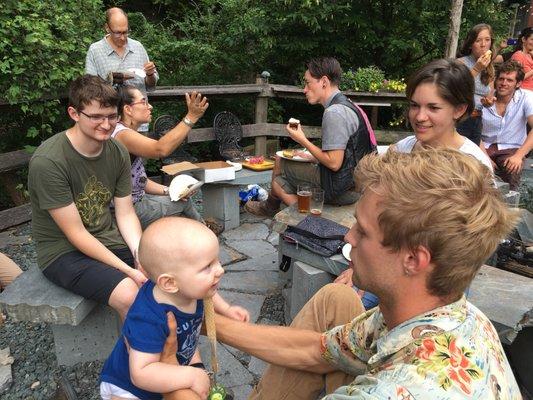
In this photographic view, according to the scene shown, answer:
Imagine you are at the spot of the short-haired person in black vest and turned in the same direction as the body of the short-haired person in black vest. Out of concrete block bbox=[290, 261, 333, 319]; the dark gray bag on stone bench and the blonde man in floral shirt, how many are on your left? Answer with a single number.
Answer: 3

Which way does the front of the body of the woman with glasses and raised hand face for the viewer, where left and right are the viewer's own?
facing to the right of the viewer

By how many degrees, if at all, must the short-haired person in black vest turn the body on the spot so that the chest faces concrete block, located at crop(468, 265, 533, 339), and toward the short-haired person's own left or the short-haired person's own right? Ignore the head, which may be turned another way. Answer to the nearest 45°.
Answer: approximately 135° to the short-haired person's own left

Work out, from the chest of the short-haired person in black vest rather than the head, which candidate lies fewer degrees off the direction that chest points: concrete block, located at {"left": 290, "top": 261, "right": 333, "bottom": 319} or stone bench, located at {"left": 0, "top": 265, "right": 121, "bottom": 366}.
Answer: the stone bench

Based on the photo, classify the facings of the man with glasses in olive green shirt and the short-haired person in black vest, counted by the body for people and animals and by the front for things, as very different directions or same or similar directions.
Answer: very different directions

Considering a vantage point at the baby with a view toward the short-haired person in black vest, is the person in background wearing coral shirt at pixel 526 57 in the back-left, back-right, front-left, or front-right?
front-right

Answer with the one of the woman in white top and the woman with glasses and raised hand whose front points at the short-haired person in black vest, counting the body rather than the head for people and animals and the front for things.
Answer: the woman with glasses and raised hand

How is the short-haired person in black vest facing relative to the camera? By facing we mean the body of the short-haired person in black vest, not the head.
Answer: to the viewer's left

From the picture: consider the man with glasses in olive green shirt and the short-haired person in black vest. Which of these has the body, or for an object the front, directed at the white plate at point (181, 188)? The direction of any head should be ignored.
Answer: the short-haired person in black vest

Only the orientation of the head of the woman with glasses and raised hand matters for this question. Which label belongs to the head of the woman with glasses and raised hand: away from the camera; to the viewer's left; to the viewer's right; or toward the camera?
to the viewer's right

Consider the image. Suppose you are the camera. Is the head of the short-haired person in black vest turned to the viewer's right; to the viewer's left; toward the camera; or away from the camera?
to the viewer's left

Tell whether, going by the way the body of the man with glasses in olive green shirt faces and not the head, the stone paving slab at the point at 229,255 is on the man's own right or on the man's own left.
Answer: on the man's own left

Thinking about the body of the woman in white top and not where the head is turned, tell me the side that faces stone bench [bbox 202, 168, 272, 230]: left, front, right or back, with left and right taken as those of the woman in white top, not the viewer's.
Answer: right

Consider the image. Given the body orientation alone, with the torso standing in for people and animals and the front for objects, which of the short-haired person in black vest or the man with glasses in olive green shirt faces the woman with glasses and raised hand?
the short-haired person in black vest

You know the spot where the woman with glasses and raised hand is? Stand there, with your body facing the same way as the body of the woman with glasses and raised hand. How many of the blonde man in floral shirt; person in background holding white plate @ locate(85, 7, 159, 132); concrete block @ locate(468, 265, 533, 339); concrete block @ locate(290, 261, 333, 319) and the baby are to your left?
1

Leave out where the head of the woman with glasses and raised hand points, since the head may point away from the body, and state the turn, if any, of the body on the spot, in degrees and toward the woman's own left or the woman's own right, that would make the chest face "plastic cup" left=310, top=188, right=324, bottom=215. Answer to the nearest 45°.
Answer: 0° — they already face it

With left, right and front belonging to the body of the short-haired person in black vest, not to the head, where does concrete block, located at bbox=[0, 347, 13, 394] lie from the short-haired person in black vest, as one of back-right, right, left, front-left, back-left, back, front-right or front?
front-left

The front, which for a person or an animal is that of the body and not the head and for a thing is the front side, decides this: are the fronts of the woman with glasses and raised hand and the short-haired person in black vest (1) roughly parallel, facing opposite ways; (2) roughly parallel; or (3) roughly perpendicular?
roughly parallel, facing opposite ways
